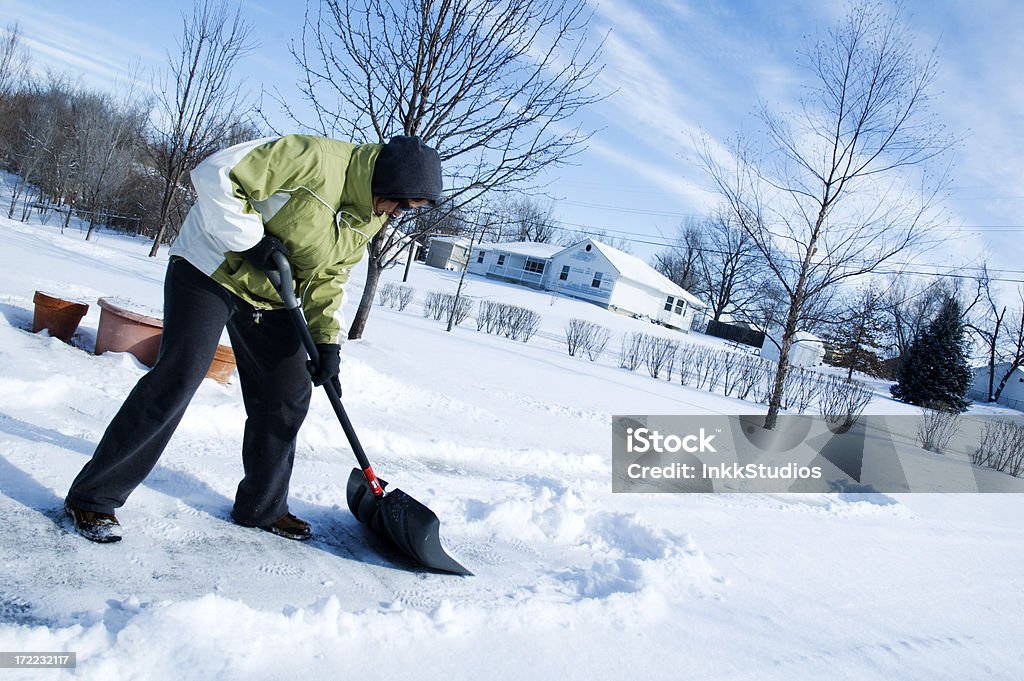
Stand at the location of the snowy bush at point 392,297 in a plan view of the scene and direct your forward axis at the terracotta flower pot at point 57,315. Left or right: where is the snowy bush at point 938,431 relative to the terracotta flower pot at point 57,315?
left

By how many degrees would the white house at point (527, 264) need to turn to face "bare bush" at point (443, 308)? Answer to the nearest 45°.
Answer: approximately 45° to its left

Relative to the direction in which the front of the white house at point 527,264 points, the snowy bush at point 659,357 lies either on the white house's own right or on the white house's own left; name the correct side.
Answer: on the white house's own left

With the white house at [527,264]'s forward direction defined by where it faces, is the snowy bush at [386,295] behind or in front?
in front

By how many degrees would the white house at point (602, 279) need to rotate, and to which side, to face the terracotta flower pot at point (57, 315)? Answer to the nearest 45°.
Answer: approximately 45° to its left

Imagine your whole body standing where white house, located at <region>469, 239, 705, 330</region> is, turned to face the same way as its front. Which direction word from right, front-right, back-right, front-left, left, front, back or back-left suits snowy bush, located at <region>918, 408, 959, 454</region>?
front-left

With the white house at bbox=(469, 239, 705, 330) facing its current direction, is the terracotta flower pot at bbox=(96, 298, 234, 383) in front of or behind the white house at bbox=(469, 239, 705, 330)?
in front

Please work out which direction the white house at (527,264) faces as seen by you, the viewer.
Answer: facing the viewer and to the left of the viewer

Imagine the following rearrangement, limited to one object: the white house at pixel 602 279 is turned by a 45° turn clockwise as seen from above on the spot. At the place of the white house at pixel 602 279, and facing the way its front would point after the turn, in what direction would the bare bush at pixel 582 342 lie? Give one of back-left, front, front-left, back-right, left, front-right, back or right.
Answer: left

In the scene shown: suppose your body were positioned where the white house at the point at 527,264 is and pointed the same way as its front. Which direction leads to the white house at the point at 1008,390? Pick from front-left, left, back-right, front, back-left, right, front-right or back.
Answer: back-left
